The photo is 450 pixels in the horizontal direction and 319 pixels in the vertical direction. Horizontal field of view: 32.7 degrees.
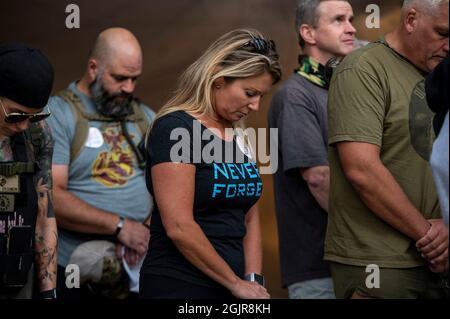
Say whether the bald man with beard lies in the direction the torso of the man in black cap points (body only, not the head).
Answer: no

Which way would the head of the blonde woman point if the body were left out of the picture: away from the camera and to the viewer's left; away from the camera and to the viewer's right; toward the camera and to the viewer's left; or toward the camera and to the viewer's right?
toward the camera and to the viewer's right

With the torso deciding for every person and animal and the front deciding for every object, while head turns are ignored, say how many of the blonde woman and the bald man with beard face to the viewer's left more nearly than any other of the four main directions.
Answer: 0

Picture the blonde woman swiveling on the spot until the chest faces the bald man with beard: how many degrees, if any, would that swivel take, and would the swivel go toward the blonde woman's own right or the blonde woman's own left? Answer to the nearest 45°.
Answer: approximately 180°

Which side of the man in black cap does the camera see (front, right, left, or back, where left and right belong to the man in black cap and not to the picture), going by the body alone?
front

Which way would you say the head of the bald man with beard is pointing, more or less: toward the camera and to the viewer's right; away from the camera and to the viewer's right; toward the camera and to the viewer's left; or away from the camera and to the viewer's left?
toward the camera and to the viewer's right

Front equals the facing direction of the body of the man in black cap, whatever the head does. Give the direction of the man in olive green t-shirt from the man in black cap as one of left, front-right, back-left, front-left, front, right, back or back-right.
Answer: left

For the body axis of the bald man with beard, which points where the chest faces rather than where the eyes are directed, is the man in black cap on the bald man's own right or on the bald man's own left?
on the bald man's own right

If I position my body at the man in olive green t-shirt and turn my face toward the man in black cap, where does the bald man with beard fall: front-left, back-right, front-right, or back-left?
front-right

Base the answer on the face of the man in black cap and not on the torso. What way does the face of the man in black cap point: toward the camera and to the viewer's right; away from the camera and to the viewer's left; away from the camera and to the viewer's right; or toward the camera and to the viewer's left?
toward the camera and to the viewer's right

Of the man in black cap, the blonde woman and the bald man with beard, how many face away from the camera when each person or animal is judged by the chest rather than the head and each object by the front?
0

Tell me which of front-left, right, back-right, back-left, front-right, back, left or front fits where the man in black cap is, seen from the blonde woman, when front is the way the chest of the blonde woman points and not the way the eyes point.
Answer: back-right

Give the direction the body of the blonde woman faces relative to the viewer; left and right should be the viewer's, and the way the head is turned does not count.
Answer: facing the viewer and to the right of the viewer

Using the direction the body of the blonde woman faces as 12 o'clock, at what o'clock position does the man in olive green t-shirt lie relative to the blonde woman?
The man in olive green t-shirt is roughly at 10 o'clock from the blonde woman.

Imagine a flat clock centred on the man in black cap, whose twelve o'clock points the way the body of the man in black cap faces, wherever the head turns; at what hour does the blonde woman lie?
The blonde woman is roughly at 9 o'clock from the man in black cap.

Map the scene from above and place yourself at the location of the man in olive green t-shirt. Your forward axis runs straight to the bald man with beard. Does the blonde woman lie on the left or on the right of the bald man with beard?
left

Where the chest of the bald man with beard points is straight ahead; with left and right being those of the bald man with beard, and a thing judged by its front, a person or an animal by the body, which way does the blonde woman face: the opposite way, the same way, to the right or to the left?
the same way
